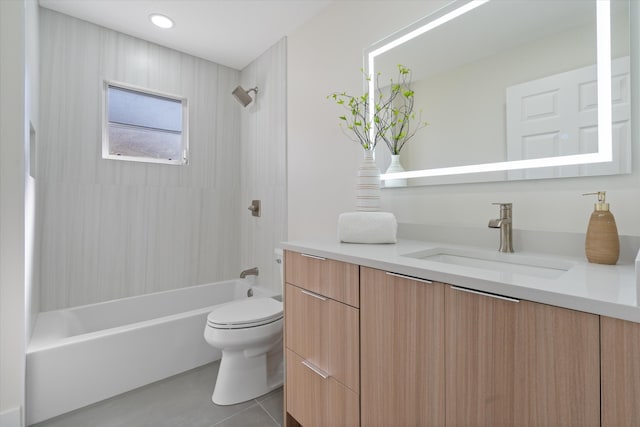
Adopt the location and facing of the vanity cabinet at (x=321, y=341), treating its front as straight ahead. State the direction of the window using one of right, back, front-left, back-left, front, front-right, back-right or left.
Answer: right

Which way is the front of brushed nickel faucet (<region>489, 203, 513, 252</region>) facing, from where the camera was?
facing the viewer and to the left of the viewer

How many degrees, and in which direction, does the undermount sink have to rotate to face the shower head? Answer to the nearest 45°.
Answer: approximately 45° to its right

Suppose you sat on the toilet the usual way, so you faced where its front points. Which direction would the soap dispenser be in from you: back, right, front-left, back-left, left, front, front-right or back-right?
left

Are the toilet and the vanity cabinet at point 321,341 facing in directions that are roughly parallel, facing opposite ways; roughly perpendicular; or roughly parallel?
roughly parallel

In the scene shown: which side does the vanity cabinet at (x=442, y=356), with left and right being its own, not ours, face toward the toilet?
right

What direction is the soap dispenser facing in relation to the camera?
to the viewer's left

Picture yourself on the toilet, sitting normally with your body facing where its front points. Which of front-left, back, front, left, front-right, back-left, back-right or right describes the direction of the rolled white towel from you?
left

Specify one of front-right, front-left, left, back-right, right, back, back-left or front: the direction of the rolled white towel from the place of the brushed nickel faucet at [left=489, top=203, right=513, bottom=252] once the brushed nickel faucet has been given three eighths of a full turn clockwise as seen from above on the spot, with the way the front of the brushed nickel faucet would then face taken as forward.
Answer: left

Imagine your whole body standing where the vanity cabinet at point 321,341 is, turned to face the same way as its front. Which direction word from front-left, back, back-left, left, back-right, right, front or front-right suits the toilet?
right
